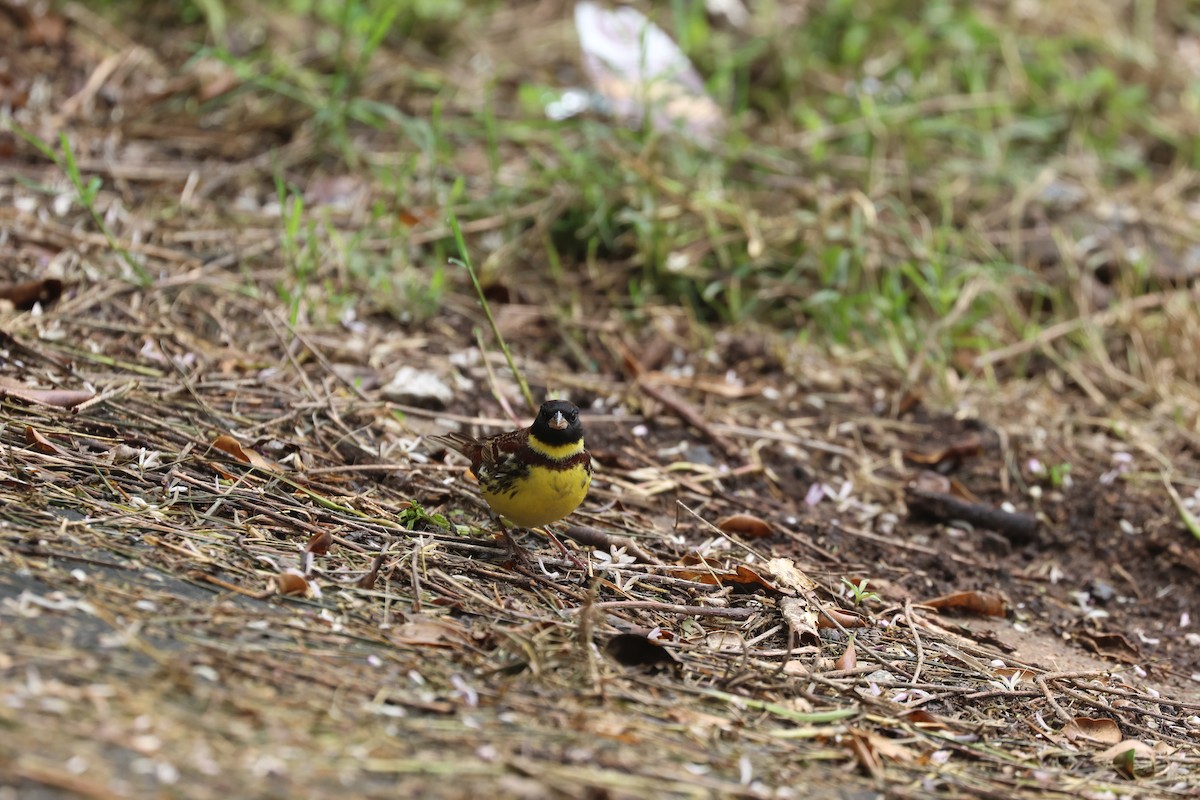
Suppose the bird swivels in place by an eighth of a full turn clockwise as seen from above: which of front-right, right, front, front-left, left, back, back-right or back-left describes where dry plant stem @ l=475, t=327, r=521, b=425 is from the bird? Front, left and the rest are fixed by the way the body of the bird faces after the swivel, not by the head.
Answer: back

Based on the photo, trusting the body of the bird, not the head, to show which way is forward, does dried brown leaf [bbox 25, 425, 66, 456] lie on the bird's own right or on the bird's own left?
on the bird's own right

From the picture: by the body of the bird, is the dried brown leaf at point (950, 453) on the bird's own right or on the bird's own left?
on the bird's own left

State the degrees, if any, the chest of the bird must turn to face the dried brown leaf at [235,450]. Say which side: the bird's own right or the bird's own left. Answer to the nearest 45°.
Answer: approximately 135° to the bird's own right

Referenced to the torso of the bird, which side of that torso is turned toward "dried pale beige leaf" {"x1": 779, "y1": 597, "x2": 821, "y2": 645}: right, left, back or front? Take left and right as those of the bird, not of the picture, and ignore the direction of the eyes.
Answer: front

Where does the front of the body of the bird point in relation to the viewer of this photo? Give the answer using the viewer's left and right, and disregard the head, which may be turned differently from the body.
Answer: facing the viewer and to the right of the viewer

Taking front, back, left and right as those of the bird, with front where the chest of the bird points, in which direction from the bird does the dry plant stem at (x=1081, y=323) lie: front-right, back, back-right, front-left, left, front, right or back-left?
left

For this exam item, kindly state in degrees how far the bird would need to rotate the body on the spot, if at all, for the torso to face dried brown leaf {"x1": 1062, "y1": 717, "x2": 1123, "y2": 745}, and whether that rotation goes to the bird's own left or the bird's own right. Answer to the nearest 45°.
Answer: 0° — it already faces it

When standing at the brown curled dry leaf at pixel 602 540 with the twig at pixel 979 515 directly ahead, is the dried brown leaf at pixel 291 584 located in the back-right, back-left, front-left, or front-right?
back-right

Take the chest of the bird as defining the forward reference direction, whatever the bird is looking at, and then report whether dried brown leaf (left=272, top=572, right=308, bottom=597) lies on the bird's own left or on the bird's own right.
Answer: on the bird's own right
